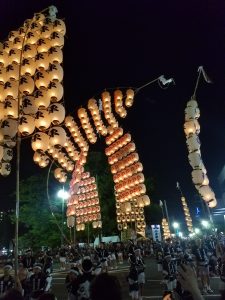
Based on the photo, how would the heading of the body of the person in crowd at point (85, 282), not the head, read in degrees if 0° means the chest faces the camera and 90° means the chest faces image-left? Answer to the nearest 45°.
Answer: approximately 180°
